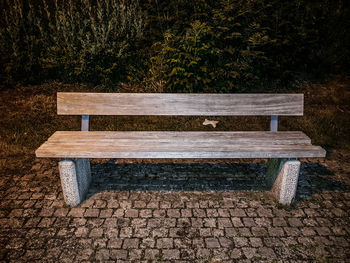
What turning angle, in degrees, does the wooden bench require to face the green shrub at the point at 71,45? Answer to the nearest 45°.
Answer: approximately 135° to its right

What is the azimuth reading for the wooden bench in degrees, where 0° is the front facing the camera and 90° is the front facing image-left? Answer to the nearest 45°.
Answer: approximately 0°
